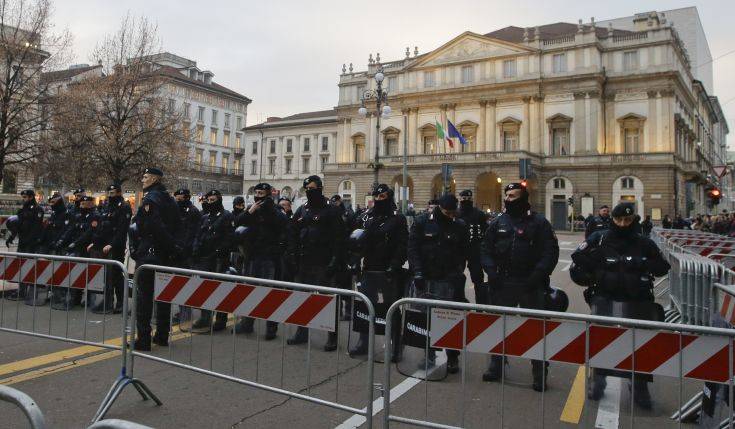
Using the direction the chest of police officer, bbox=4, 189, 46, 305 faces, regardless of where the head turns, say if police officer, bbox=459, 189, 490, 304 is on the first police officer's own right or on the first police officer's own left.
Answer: on the first police officer's own left

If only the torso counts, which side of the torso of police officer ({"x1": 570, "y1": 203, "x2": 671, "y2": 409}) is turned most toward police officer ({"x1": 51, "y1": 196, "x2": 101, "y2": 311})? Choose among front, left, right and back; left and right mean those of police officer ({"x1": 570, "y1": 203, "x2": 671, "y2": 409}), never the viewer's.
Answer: right

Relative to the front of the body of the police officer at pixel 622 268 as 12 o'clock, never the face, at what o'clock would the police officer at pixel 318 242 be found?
the police officer at pixel 318 242 is roughly at 3 o'clock from the police officer at pixel 622 268.

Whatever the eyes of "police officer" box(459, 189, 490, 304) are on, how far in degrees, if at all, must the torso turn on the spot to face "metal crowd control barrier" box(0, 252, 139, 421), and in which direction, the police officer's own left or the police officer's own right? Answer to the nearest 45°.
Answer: approximately 45° to the police officer's own right

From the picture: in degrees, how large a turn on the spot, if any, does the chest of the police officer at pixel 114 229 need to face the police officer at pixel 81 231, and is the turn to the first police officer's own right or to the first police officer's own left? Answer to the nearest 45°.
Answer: approximately 90° to the first police officer's own right

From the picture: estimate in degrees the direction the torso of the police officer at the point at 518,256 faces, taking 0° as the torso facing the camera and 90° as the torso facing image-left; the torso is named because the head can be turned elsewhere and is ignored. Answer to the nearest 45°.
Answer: approximately 45°

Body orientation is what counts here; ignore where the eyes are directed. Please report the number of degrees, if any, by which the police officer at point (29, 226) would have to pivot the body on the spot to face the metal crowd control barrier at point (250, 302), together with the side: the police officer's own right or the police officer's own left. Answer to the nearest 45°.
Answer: approximately 45° to the police officer's own left

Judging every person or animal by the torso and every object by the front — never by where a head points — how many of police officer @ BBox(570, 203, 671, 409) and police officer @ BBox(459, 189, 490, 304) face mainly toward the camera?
2

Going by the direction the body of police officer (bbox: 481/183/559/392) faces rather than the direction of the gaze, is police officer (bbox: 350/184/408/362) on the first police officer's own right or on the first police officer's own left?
on the first police officer's own right

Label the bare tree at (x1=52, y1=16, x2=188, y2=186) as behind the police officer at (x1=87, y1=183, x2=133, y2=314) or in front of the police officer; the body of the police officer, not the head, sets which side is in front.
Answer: behind

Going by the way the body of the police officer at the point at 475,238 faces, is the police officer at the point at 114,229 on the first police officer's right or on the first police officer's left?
on the first police officer's right

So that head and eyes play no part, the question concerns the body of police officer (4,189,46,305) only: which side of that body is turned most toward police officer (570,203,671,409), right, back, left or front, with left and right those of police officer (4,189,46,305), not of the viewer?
left
